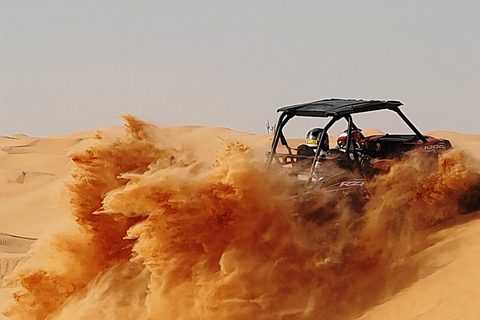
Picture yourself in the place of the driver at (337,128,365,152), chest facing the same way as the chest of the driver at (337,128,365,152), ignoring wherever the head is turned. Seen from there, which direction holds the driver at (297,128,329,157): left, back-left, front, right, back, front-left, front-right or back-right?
left
